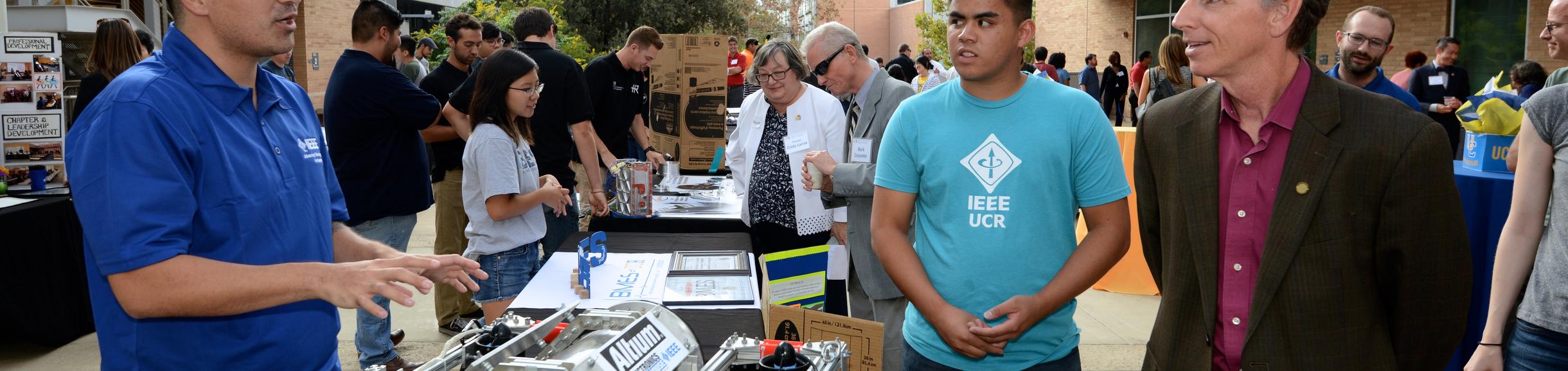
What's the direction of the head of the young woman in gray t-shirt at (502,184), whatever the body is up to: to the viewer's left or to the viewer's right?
to the viewer's right

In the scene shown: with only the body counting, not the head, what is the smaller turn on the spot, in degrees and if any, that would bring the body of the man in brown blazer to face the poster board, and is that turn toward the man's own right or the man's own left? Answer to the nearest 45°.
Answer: approximately 45° to the man's own right

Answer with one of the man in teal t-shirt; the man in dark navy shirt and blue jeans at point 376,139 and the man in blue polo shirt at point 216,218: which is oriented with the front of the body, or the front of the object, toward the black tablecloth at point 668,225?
the man in dark navy shirt and blue jeans at point 376,139

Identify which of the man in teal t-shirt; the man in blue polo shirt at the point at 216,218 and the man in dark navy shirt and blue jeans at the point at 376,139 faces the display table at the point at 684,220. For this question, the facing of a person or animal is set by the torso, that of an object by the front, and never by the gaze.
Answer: the man in dark navy shirt and blue jeans at the point at 376,139

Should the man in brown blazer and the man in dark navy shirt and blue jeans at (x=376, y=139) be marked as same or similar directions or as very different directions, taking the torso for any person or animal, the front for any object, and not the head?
very different directions

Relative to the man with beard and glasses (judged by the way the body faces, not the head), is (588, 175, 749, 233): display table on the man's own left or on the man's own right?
on the man's own right

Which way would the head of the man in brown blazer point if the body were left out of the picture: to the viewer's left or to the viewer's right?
to the viewer's left

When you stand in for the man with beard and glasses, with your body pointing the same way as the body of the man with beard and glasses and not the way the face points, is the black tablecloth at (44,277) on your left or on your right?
on your right

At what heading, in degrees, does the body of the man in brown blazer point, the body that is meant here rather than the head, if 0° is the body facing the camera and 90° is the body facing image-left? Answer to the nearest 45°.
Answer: approximately 45°

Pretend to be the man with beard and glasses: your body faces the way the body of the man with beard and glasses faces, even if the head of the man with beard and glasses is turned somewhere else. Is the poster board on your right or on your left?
on your right

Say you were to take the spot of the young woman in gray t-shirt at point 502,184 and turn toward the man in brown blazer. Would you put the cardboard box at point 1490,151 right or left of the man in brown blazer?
left

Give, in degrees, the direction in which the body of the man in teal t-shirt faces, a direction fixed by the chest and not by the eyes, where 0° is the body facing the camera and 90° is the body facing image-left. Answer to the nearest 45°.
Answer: approximately 0°

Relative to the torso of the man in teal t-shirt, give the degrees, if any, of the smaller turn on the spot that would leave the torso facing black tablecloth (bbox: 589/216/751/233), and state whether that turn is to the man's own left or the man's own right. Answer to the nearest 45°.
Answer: approximately 135° to the man's own right

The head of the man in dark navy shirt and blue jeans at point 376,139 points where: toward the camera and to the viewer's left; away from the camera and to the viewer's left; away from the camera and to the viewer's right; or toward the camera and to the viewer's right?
away from the camera and to the viewer's right
